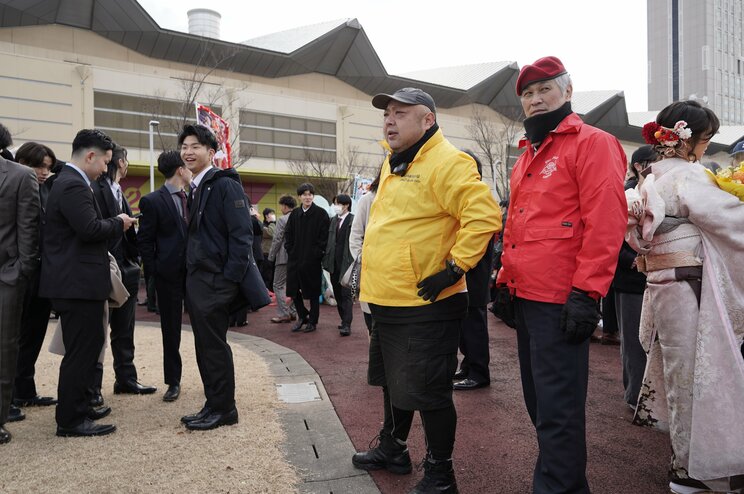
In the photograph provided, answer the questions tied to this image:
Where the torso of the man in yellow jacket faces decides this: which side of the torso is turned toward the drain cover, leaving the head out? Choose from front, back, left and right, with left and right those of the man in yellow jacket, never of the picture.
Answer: right

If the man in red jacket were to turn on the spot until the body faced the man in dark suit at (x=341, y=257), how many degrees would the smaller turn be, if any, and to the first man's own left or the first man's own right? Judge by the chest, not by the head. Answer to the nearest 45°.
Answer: approximately 90° to the first man's own right

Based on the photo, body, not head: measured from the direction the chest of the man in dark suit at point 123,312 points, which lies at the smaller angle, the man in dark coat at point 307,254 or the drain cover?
the drain cover

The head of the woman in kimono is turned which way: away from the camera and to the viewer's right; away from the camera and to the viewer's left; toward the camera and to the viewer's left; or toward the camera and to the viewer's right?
away from the camera and to the viewer's right

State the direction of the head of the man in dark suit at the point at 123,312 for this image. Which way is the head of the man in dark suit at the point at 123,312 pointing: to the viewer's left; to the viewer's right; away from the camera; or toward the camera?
to the viewer's right

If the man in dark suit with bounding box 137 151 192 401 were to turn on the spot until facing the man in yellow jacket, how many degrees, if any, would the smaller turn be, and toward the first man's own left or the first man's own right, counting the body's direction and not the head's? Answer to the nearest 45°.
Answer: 0° — they already face them

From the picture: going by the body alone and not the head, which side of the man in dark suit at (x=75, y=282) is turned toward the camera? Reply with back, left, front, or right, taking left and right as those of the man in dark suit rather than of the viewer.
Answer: right

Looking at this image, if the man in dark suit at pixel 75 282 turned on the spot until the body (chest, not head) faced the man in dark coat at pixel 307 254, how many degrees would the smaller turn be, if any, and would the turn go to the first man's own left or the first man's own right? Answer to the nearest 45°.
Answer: approximately 45° to the first man's own left

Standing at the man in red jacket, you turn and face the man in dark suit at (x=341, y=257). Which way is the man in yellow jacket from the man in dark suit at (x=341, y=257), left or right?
left

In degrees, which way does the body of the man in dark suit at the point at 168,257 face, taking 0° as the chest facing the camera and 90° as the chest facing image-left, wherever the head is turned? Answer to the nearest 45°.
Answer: approximately 315°

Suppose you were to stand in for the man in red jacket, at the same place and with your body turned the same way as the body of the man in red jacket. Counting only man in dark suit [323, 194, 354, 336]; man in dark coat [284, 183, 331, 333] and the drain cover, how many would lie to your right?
3
